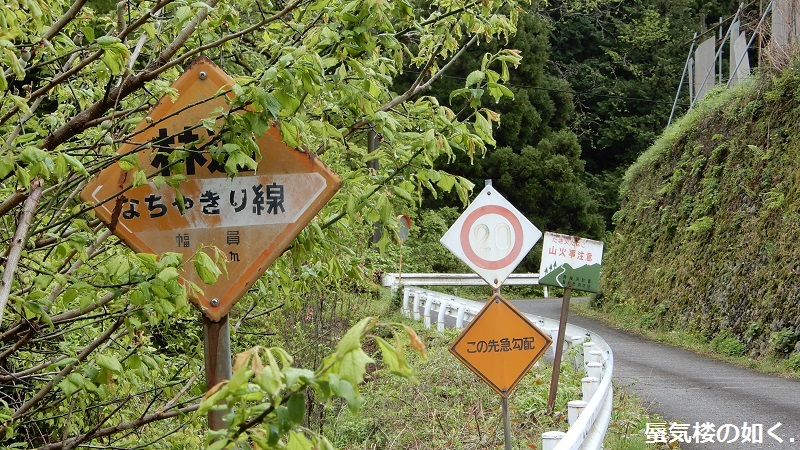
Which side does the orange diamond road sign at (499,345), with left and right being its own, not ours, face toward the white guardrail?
back

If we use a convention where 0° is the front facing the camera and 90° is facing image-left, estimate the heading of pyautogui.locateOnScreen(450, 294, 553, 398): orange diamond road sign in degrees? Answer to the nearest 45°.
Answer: approximately 0°

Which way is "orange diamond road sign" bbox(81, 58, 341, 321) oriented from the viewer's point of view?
toward the camera

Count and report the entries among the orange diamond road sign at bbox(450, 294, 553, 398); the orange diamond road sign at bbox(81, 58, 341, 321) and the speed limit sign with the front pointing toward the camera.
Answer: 3

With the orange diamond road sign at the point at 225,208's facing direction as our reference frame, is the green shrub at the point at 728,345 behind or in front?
behind

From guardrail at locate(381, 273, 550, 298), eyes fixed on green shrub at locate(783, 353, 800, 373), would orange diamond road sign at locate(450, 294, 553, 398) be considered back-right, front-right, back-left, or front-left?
front-right

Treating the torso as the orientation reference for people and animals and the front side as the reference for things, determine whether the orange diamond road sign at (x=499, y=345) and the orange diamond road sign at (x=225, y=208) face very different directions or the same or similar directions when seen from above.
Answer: same or similar directions

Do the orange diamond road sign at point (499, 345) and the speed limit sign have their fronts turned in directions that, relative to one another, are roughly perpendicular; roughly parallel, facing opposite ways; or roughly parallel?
roughly parallel

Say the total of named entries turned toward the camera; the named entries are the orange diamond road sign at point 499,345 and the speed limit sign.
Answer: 2

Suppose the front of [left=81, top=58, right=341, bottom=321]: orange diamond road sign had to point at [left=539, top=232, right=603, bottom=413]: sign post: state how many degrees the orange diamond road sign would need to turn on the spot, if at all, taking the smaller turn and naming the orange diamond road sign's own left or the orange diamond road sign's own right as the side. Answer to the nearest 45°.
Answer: approximately 135° to the orange diamond road sign's own left

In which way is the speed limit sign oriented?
toward the camera

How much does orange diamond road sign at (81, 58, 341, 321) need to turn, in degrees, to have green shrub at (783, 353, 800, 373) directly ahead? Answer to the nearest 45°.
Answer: approximately 135° to its left

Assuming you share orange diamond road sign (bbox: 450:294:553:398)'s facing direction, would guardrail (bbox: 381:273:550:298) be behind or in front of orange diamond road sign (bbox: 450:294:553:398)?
behind
